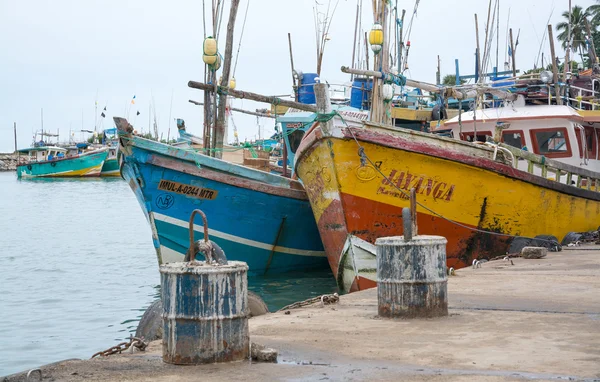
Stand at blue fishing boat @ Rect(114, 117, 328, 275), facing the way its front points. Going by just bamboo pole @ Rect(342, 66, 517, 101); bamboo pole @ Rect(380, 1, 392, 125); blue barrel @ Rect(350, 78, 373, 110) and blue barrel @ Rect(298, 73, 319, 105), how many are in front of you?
0

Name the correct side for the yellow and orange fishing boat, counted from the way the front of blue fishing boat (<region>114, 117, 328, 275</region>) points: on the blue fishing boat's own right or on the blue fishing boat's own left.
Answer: on the blue fishing boat's own left

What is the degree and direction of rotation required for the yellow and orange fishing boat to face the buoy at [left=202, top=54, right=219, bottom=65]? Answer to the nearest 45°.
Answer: approximately 45° to its right

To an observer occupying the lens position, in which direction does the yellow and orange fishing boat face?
facing the viewer and to the left of the viewer

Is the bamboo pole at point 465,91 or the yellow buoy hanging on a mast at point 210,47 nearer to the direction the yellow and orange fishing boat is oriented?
the buoy

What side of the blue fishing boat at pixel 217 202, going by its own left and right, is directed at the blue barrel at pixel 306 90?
back

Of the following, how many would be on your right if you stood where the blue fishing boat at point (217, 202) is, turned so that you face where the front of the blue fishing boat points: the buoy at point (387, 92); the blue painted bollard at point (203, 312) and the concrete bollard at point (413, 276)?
0

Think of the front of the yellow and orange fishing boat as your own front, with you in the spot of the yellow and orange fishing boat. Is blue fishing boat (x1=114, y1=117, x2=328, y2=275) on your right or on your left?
on your right

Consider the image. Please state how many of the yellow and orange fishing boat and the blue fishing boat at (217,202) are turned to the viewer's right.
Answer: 0

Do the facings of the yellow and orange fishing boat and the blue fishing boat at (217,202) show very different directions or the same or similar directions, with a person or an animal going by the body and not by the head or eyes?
same or similar directions

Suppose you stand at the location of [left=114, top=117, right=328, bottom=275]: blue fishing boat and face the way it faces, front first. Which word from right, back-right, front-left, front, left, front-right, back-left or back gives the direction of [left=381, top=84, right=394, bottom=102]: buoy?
back-left

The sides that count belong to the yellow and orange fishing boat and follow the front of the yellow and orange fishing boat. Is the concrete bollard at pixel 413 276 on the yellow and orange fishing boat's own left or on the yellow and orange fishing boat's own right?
on the yellow and orange fishing boat's own left

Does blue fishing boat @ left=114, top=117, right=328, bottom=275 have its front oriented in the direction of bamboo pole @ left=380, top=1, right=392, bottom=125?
no
